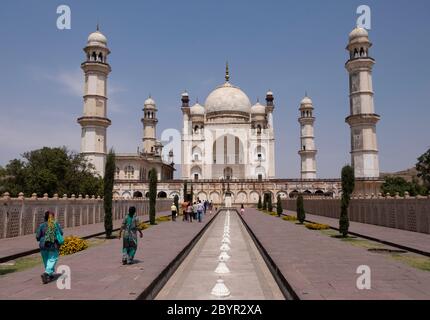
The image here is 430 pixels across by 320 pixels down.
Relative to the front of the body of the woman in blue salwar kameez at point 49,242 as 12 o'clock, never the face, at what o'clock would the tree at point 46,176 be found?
The tree is roughly at 12 o'clock from the woman in blue salwar kameez.

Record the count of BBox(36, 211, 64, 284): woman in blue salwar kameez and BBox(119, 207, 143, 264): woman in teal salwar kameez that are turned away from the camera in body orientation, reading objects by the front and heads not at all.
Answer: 2

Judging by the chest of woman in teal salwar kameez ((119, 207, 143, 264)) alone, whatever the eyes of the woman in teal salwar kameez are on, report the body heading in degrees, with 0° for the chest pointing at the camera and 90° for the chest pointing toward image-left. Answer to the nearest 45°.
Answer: approximately 180°

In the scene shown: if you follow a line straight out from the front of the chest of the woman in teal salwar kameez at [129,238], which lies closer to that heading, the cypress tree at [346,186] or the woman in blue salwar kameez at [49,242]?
the cypress tree

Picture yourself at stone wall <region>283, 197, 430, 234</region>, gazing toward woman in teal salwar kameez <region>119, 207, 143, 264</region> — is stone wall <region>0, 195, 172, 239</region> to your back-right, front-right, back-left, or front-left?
front-right

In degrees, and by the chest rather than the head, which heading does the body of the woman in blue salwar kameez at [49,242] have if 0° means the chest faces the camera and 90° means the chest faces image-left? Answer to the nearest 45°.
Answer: approximately 180°

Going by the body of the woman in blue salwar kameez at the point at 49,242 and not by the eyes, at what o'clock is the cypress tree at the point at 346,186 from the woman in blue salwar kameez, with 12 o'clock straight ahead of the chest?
The cypress tree is roughly at 2 o'clock from the woman in blue salwar kameez.

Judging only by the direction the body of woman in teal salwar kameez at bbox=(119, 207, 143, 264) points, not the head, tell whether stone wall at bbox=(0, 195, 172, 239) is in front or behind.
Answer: in front

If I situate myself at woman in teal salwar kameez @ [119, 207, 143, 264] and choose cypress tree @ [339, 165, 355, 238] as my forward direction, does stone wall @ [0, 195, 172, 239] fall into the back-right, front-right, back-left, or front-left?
front-left

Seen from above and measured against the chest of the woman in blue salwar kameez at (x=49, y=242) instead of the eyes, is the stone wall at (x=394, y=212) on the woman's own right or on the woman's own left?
on the woman's own right

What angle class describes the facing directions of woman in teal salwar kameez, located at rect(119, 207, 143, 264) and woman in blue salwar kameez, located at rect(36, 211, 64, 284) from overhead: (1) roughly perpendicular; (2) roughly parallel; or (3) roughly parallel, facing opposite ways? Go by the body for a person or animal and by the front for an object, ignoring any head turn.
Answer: roughly parallel
